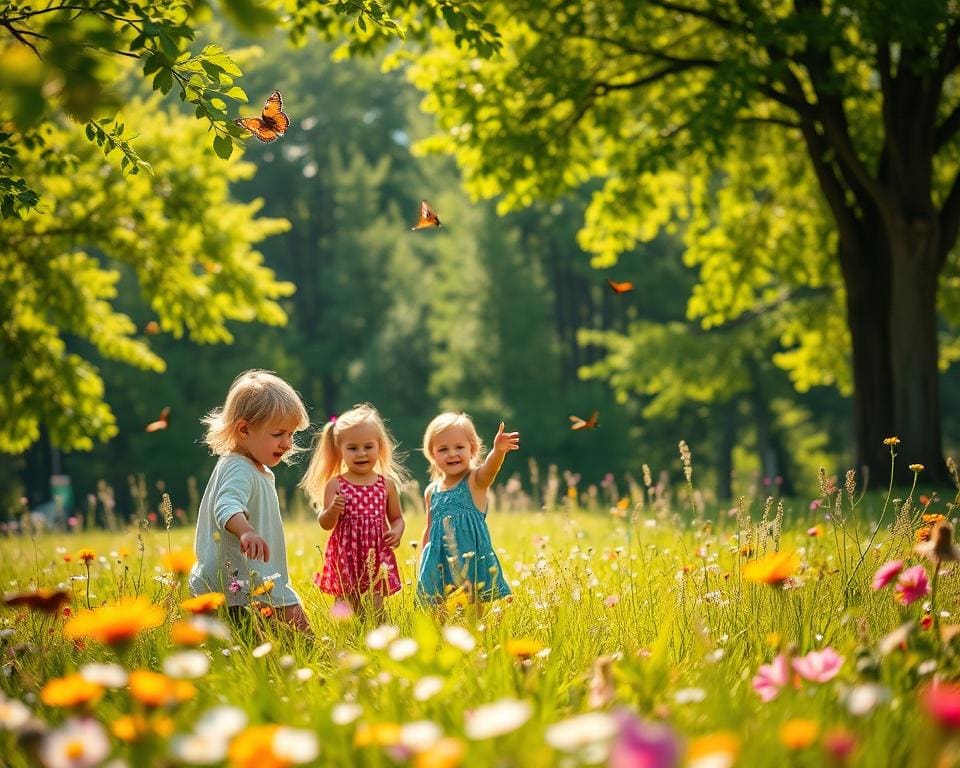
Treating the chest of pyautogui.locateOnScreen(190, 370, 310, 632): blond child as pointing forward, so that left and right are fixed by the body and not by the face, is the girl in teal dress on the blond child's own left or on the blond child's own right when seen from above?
on the blond child's own left

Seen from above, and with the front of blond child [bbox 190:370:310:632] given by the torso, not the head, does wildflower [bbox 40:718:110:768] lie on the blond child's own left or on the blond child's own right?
on the blond child's own right

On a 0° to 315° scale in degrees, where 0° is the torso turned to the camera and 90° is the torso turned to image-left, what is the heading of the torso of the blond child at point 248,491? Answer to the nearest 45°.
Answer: approximately 315°

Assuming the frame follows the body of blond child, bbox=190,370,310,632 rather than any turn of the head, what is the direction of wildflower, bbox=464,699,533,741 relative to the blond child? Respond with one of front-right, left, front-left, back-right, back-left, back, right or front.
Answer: front-right

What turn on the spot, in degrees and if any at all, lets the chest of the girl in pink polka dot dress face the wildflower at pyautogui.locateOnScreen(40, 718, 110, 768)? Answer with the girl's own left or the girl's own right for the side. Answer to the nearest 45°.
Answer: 0° — they already face it

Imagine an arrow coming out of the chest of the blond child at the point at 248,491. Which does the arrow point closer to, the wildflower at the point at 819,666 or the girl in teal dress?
the wildflower
